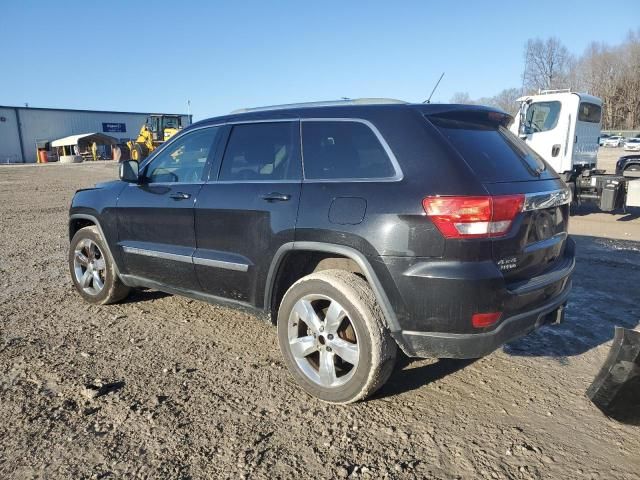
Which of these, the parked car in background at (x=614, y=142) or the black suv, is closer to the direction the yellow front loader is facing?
the black suv

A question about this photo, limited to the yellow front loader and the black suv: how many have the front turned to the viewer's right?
0

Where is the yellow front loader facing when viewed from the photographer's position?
facing the viewer and to the left of the viewer

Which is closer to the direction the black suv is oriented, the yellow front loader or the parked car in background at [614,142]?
the yellow front loader

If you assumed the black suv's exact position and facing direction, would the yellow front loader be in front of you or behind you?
in front

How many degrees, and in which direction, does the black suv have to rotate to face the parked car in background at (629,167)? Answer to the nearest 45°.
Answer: approximately 90° to its right

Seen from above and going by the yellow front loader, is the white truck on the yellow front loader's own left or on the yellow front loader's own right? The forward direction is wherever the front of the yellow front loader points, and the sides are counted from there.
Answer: on the yellow front loader's own left

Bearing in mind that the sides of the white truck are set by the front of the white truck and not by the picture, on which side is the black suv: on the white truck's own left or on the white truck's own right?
on the white truck's own left

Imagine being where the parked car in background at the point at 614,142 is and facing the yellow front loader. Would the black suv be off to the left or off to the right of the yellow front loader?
left

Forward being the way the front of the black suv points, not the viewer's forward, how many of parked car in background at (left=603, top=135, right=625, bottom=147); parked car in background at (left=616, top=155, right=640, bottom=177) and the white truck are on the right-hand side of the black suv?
3

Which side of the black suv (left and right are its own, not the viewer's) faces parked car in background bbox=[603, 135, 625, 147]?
right

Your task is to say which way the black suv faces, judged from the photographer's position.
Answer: facing away from the viewer and to the left of the viewer

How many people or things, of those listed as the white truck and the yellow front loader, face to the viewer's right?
0
